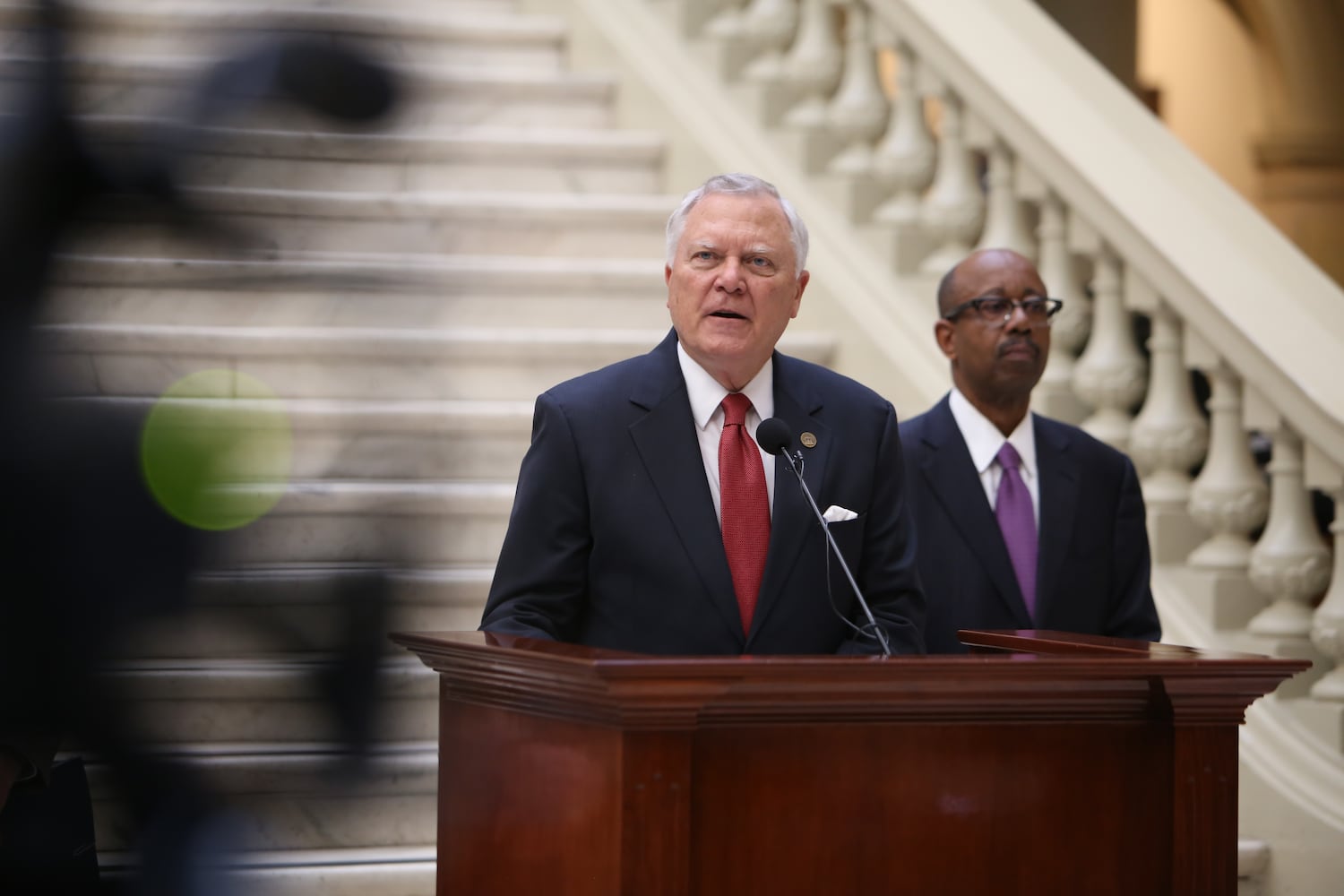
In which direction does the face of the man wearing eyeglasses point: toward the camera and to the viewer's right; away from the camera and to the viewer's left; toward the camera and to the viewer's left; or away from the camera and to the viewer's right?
toward the camera and to the viewer's right

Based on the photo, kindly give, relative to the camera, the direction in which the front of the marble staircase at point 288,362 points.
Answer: facing the viewer

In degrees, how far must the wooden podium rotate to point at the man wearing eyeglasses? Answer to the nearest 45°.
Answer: approximately 180°

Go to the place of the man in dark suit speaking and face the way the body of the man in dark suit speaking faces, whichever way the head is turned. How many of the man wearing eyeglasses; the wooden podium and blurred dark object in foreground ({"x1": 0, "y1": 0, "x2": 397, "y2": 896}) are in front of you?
2

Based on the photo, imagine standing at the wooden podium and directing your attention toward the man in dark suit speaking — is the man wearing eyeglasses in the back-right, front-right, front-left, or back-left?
front-right

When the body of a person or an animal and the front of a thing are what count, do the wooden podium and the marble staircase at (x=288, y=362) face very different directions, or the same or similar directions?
same or similar directions

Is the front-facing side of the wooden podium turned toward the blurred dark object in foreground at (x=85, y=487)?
yes

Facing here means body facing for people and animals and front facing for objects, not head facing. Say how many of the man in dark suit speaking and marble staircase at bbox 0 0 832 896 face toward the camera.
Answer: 2

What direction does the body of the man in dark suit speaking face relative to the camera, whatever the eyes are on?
toward the camera

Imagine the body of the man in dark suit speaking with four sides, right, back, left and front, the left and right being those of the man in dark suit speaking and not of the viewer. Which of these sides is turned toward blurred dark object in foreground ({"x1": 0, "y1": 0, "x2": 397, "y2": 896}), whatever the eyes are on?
front

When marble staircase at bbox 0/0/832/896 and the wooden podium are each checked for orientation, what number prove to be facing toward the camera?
2

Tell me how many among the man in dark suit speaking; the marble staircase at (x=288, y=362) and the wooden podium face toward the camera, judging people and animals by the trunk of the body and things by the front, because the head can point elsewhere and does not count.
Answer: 3
